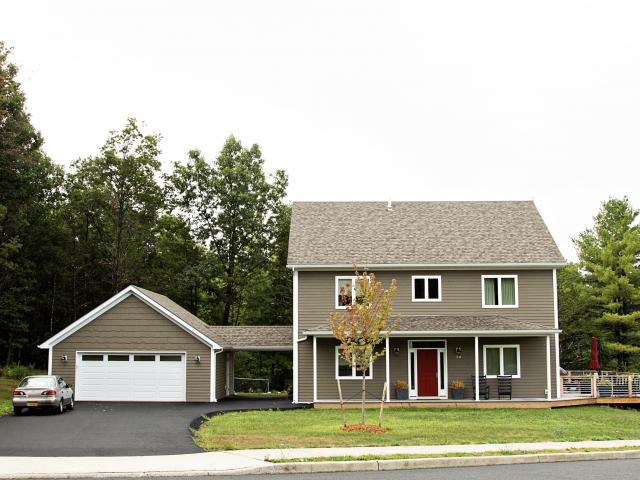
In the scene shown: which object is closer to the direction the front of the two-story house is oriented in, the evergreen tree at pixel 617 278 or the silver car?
the silver car

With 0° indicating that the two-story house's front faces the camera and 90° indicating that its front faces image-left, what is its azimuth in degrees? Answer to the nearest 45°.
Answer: approximately 0°

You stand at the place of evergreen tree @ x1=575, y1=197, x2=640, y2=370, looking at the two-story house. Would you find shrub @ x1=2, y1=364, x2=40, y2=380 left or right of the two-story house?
right

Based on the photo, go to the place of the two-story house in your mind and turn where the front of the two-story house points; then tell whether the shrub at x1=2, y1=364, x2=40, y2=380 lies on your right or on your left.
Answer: on your right

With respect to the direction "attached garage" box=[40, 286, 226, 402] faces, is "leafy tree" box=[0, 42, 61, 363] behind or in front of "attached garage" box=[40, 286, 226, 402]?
behind

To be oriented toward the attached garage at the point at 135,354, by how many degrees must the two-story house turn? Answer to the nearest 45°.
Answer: approximately 90° to its right

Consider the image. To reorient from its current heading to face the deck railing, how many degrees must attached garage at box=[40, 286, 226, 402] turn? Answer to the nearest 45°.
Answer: approximately 90° to its left

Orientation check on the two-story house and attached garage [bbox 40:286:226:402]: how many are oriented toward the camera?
2

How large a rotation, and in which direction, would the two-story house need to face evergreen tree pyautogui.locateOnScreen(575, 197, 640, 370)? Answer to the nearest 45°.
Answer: approximately 135° to its left

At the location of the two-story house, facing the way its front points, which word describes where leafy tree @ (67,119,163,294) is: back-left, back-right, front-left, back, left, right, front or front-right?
back-right

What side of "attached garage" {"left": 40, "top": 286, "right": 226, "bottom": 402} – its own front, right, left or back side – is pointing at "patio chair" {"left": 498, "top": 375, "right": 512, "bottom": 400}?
left
